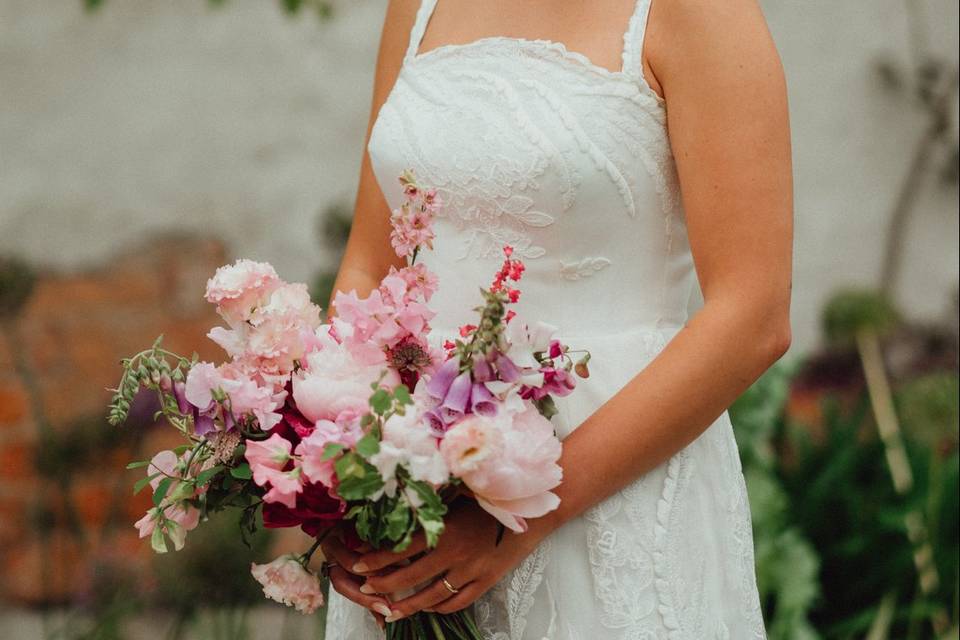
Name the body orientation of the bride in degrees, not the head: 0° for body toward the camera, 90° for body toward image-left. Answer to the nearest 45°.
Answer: approximately 45°

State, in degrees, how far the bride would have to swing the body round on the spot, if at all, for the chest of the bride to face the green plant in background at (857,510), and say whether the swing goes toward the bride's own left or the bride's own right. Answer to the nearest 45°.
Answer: approximately 180°
